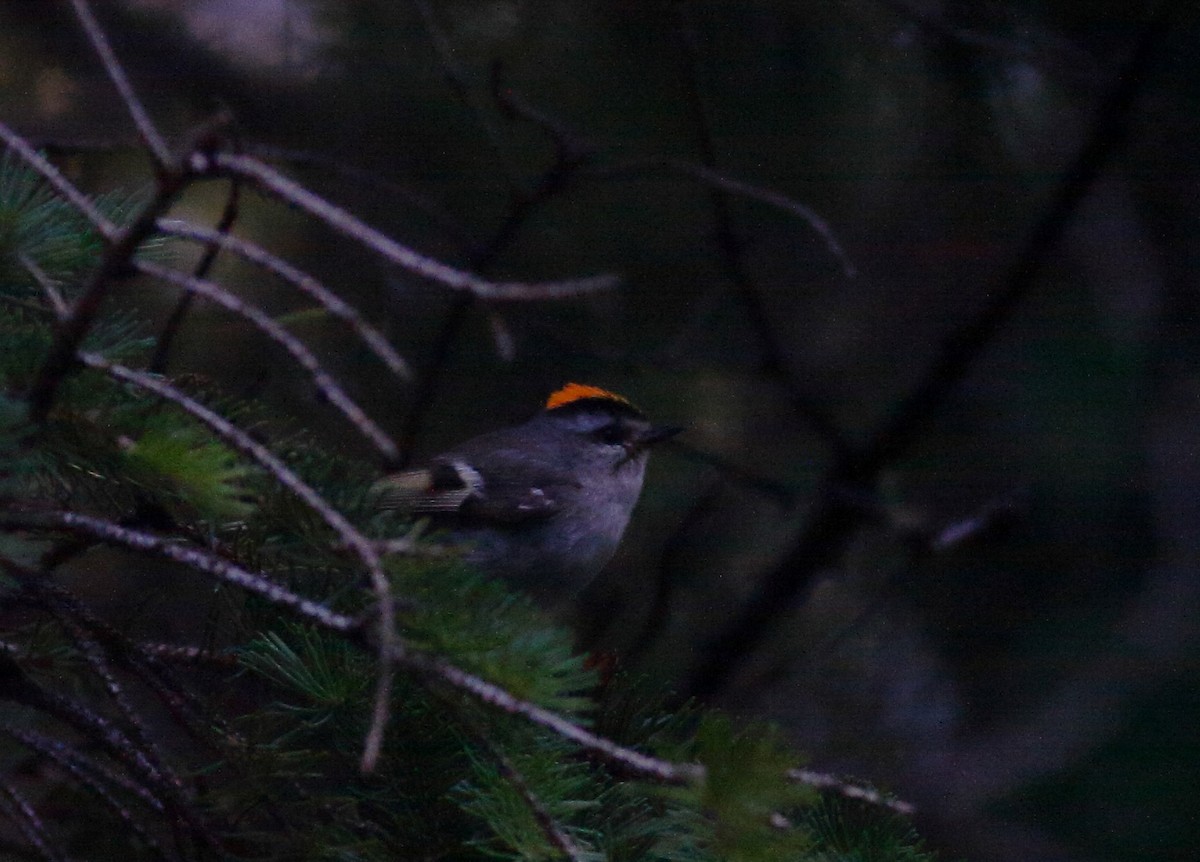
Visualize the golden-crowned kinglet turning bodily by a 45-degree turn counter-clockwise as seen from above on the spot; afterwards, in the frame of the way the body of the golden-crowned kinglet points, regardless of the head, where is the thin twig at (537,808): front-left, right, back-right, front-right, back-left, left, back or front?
back-right

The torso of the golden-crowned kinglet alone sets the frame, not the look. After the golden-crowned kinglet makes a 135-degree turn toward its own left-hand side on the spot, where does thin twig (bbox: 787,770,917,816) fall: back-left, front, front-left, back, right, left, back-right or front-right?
back-right

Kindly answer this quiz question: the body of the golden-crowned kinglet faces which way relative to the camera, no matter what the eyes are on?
to the viewer's right

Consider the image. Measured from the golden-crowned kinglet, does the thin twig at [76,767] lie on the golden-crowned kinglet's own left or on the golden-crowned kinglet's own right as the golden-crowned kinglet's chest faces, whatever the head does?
on the golden-crowned kinglet's own right
